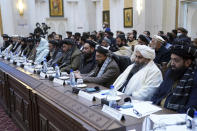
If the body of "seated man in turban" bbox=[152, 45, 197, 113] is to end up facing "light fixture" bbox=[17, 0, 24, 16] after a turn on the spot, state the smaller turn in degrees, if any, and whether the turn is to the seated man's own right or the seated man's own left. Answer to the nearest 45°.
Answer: approximately 90° to the seated man's own right

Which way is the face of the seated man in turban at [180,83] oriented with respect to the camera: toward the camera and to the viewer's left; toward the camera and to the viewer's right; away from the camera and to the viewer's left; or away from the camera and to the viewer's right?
toward the camera and to the viewer's left

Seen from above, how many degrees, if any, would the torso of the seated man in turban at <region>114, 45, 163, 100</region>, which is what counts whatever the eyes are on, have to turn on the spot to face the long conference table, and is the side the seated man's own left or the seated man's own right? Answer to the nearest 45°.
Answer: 0° — they already face it

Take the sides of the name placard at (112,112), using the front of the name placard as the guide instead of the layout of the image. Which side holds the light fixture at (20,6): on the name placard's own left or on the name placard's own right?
on the name placard's own right

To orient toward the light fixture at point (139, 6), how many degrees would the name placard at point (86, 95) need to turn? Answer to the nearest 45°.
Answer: approximately 135° to its right

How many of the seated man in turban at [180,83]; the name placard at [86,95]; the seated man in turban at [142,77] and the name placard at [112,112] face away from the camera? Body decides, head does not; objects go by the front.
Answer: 0

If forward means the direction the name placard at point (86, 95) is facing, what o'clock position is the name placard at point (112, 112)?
the name placard at point (112, 112) is roughly at 10 o'clock from the name placard at point (86, 95).

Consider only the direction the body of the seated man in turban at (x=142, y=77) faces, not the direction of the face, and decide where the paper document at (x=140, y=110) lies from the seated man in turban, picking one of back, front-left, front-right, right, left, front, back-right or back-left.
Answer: front-left

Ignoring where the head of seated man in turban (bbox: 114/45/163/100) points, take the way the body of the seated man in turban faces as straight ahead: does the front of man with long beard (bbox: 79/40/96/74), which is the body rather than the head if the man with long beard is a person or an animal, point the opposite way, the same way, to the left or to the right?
the same way

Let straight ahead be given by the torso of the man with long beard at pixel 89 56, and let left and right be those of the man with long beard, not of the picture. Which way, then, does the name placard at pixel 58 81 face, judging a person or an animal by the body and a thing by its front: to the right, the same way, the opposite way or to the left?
the same way

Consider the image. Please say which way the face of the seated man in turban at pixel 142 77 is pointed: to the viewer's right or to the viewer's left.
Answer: to the viewer's left

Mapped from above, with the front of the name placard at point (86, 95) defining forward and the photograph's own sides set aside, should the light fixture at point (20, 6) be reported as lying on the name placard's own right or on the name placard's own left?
on the name placard's own right

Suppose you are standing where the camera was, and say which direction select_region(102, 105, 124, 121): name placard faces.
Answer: facing the viewer and to the left of the viewer

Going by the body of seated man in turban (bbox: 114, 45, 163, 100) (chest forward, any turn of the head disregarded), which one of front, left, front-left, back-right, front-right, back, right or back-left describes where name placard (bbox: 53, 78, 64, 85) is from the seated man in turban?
front-right

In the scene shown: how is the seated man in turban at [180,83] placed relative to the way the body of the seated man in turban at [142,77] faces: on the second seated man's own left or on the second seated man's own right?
on the second seated man's own left

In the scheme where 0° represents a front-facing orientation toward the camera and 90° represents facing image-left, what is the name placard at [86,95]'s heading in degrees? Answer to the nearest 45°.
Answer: approximately 45°

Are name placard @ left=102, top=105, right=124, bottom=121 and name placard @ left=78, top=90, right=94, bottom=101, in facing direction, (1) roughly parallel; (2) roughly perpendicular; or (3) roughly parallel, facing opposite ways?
roughly parallel
